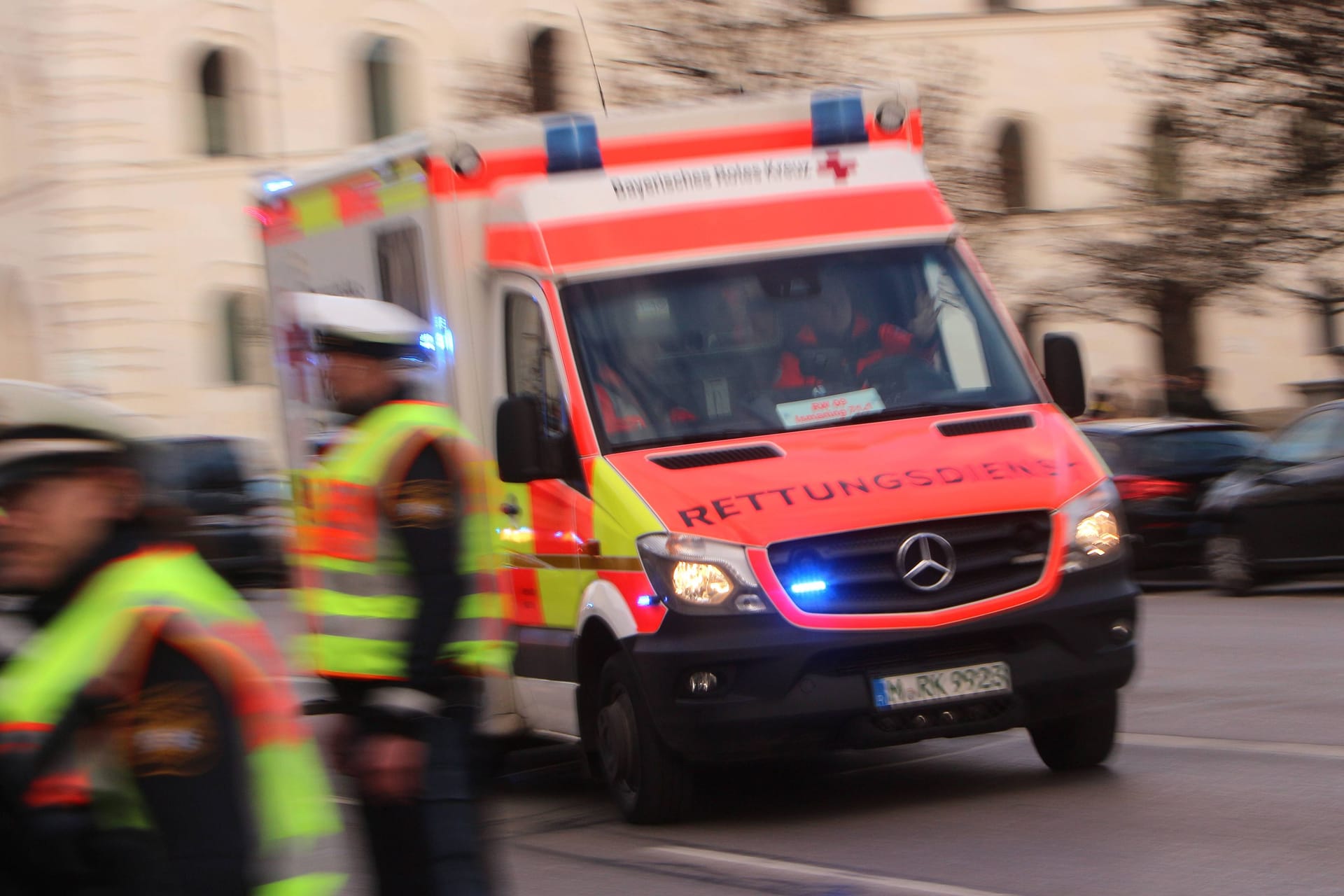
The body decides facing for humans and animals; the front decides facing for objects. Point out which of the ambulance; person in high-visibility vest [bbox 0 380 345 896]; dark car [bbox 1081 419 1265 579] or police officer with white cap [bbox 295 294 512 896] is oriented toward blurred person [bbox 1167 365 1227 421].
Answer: the dark car

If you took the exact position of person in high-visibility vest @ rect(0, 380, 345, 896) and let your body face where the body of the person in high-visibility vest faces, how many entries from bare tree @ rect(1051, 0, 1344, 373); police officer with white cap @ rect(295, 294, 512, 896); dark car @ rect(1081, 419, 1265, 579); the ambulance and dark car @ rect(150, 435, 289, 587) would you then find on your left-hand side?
0

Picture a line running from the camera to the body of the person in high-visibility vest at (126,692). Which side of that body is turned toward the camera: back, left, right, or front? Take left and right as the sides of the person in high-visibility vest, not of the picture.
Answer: left

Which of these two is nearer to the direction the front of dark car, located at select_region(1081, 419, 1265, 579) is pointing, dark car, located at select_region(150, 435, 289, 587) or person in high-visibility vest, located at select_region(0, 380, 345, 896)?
the dark car

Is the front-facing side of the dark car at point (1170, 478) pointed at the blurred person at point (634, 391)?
no

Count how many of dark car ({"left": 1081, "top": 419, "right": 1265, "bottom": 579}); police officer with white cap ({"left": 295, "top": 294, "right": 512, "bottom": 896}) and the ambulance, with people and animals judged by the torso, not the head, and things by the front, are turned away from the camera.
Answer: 1

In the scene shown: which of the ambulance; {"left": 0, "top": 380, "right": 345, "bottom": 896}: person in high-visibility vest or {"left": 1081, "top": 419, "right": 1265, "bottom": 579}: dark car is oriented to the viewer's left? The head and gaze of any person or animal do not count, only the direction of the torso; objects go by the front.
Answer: the person in high-visibility vest

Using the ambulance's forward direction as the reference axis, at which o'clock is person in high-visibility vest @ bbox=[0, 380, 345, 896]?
The person in high-visibility vest is roughly at 2 o'clock from the ambulance.

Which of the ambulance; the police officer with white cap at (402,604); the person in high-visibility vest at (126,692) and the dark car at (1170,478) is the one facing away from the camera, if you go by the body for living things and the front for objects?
the dark car

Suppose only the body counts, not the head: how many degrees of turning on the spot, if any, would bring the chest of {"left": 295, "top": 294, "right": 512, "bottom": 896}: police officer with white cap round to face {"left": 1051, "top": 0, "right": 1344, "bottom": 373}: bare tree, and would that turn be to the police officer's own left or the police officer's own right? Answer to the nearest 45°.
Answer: approximately 135° to the police officer's own right

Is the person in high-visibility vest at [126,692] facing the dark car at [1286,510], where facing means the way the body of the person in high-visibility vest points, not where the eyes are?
no

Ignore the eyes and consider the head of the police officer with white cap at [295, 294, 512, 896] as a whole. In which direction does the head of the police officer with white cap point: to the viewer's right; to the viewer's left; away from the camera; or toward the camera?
to the viewer's left

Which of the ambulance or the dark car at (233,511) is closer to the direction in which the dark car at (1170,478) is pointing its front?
the dark car

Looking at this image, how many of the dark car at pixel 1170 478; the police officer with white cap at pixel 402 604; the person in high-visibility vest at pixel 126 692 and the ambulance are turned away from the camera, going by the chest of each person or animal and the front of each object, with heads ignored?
1

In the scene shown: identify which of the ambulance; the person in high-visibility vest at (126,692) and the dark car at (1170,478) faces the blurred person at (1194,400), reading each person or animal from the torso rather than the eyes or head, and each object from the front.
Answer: the dark car

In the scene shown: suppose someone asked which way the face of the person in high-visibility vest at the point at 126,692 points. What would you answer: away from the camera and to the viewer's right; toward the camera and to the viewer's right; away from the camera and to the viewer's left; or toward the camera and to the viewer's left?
toward the camera and to the viewer's left

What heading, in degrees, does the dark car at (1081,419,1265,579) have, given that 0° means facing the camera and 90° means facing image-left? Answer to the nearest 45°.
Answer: approximately 180°
